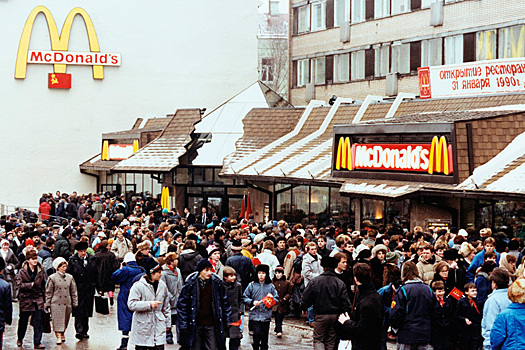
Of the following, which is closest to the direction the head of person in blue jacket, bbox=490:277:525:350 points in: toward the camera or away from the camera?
away from the camera

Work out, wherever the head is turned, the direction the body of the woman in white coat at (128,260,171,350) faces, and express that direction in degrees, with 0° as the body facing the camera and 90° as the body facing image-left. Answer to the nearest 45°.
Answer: approximately 315°

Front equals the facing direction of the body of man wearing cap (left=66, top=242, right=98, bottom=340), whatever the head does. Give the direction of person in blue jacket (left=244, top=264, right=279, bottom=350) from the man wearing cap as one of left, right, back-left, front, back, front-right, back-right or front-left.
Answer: front-left

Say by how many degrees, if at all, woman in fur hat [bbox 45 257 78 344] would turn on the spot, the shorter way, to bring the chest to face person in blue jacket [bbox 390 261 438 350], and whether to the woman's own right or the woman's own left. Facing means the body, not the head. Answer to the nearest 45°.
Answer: approximately 45° to the woman's own left

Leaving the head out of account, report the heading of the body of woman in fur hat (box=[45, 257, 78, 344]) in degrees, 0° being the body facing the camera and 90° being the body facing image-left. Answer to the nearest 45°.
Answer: approximately 0°
